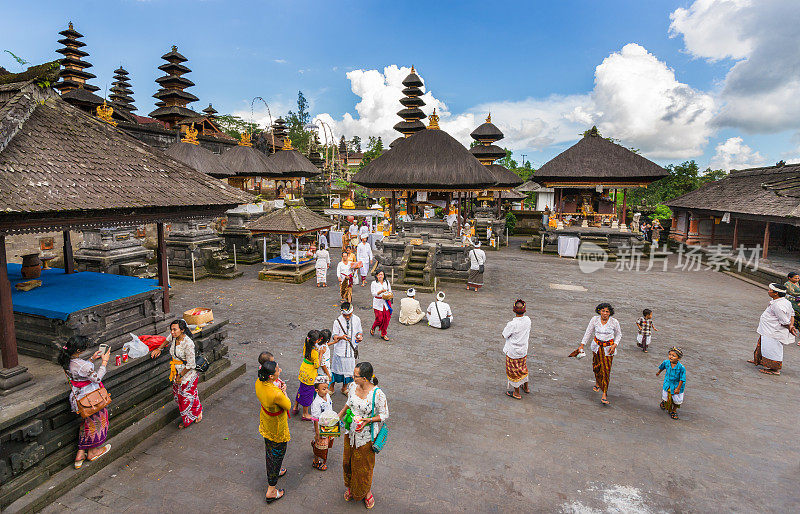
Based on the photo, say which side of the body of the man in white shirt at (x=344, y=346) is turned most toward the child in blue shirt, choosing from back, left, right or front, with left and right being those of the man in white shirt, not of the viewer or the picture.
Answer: left

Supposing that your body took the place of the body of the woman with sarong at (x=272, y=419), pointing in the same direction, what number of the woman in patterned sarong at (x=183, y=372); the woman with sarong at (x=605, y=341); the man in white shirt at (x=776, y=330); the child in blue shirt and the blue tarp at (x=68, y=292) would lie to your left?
2

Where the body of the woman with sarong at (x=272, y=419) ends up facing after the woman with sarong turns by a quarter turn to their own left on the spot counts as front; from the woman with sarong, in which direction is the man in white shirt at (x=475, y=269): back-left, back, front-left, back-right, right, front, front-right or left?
right

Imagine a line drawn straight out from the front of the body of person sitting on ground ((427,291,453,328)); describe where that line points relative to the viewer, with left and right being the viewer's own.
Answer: facing away from the viewer

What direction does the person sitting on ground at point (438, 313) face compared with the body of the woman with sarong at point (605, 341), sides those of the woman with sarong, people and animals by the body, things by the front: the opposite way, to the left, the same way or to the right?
the opposite way

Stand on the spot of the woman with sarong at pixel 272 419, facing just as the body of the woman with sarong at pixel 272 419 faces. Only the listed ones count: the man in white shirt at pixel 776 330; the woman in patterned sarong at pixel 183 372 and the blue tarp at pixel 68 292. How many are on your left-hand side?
2

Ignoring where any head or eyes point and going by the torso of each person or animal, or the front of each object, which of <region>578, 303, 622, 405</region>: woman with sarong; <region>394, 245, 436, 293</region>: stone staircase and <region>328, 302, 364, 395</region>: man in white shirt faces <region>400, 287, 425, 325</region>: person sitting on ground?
the stone staircase

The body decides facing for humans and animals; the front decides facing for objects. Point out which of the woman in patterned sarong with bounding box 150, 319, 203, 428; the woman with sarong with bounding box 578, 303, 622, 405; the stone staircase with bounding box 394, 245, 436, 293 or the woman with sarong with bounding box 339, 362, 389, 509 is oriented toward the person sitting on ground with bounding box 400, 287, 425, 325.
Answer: the stone staircase

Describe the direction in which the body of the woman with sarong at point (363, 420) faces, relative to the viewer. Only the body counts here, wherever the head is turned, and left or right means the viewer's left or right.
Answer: facing the viewer and to the left of the viewer

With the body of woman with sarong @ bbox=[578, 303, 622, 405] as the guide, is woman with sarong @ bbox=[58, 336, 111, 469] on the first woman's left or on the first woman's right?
on the first woman's right

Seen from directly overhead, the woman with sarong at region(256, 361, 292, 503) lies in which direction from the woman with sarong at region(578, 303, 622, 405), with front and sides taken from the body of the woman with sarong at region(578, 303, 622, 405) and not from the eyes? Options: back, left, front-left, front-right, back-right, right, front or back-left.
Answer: front-right

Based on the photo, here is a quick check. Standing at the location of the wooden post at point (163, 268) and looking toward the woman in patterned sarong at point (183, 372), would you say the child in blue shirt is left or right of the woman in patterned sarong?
left

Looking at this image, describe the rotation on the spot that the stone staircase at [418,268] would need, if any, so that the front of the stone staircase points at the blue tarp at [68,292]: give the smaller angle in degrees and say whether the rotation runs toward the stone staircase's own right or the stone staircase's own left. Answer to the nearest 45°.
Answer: approximately 45° to the stone staircase's own right

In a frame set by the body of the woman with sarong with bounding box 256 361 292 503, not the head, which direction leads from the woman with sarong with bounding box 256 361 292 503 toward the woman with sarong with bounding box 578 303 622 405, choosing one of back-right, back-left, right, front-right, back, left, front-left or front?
front-right

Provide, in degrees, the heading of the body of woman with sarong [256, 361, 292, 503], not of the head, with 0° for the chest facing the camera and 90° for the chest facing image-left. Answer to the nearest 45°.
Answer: approximately 225°
